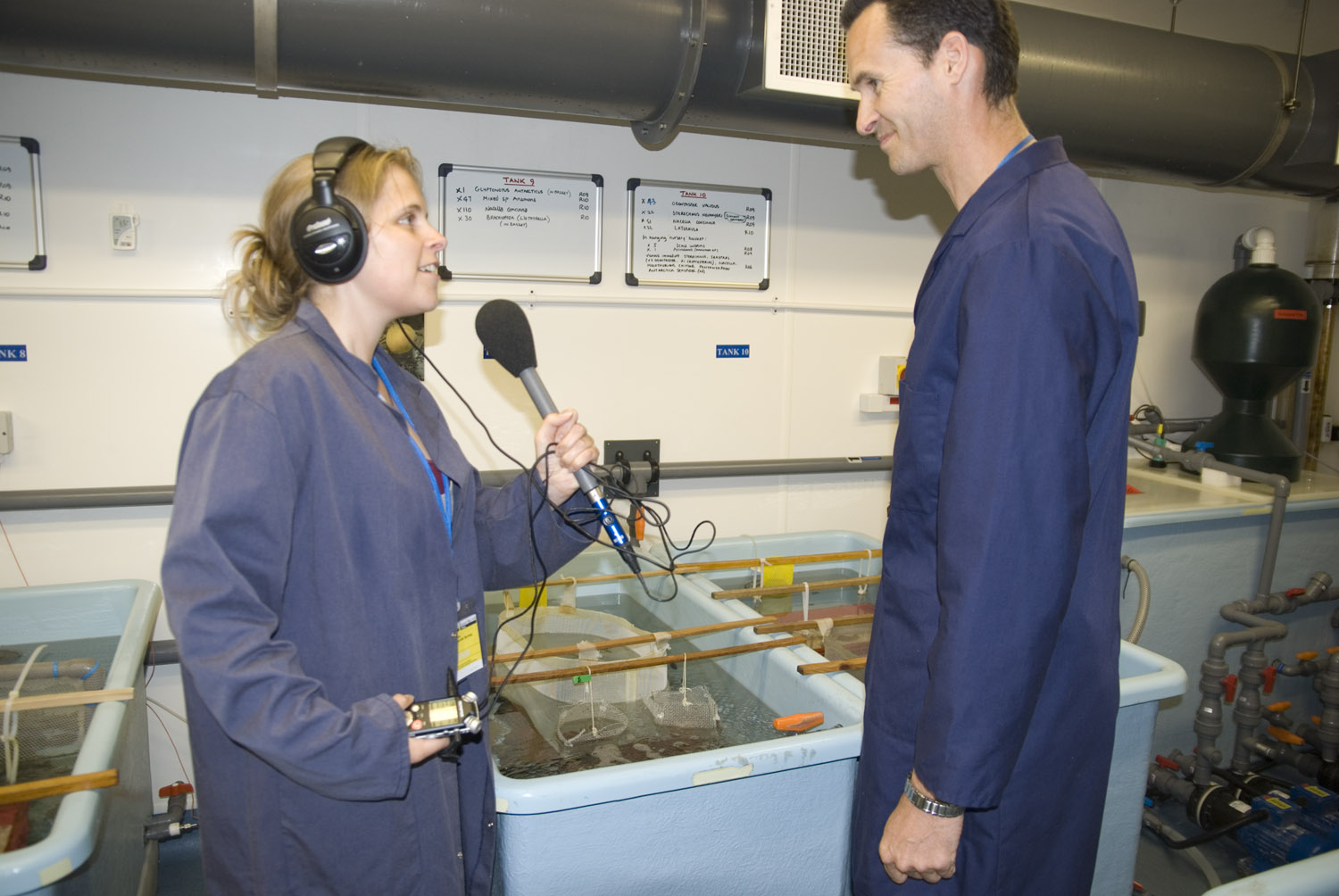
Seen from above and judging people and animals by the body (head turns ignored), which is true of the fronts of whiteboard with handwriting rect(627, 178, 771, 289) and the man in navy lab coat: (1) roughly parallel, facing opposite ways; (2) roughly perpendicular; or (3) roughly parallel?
roughly perpendicular

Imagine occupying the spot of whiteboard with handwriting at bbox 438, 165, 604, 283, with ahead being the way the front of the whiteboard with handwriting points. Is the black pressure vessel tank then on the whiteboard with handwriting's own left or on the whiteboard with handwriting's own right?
on the whiteboard with handwriting's own left

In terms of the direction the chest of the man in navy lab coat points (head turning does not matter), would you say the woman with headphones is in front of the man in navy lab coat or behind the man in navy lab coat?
in front

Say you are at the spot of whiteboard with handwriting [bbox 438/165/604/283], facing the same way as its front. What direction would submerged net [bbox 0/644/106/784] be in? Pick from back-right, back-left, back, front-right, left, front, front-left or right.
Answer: front-right

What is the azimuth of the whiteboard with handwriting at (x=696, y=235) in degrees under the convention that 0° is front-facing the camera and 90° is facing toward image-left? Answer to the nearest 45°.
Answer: approximately 0°

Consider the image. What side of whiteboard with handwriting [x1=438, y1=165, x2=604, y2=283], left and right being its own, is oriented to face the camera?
front

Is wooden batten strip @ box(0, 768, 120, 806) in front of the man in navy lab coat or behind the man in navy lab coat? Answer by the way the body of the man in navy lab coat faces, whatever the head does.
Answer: in front

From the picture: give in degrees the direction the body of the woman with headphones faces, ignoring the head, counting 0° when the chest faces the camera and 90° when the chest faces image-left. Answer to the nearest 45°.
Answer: approximately 270°

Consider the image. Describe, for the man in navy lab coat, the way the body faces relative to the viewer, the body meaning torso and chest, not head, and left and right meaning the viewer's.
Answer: facing to the left of the viewer

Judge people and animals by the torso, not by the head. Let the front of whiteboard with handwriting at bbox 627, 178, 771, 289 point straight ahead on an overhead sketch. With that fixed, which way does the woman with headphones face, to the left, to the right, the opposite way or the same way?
to the left

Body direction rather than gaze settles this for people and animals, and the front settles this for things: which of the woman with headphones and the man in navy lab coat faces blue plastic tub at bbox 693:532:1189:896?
the woman with headphones

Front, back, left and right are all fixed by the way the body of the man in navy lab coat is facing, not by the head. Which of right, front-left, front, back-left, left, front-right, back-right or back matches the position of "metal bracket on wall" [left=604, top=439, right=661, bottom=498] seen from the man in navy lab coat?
front-right

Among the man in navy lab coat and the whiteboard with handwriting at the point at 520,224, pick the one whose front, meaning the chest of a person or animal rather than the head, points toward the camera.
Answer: the whiteboard with handwriting

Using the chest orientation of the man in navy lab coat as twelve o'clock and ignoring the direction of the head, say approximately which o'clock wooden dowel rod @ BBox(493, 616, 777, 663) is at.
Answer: The wooden dowel rod is roughly at 1 o'clock from the man in navy lab coat.
